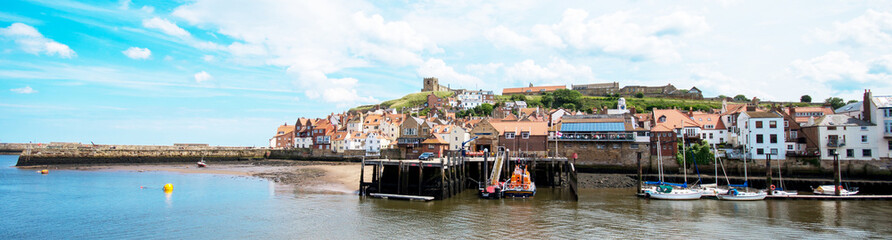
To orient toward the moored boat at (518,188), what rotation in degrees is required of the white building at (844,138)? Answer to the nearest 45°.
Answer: approximately 45° to its right

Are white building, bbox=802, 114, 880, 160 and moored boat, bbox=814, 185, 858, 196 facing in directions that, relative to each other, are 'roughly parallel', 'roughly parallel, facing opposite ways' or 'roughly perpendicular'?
roughly perpendicular

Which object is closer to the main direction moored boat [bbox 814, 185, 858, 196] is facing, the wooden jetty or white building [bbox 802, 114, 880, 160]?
the wooden jetty

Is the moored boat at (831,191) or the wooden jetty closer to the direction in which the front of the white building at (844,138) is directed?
the moored boat

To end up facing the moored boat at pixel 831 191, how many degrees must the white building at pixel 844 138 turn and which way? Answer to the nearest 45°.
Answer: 0° — it already faces it

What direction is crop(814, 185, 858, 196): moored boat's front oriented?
to the viewer's right
